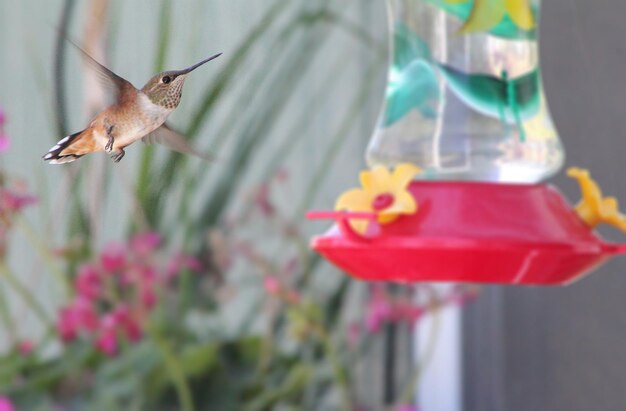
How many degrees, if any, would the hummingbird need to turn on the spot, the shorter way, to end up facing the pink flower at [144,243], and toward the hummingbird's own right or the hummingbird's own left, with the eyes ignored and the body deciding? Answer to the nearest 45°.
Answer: approximately 90° to the hummingbird's own left

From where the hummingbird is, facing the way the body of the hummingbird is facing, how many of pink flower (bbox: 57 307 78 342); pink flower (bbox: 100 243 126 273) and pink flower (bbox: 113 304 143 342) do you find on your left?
3

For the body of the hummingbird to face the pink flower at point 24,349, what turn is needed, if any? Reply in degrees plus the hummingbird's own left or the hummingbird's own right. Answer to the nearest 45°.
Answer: approximately 90° to the hummingbird's own left

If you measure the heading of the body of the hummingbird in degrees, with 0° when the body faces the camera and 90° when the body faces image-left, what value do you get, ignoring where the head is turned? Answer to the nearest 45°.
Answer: approximately 270°

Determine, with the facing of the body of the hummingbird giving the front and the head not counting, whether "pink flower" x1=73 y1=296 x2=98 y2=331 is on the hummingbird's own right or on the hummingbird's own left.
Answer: on the hummingbird's own left

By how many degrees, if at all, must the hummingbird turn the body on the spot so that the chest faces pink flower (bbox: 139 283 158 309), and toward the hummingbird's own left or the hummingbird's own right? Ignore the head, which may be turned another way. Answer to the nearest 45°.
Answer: approximately 90° to the hummingbird's own left

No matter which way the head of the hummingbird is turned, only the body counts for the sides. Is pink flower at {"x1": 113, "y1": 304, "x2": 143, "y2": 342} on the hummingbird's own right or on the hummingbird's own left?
on the hummingbird's own left
